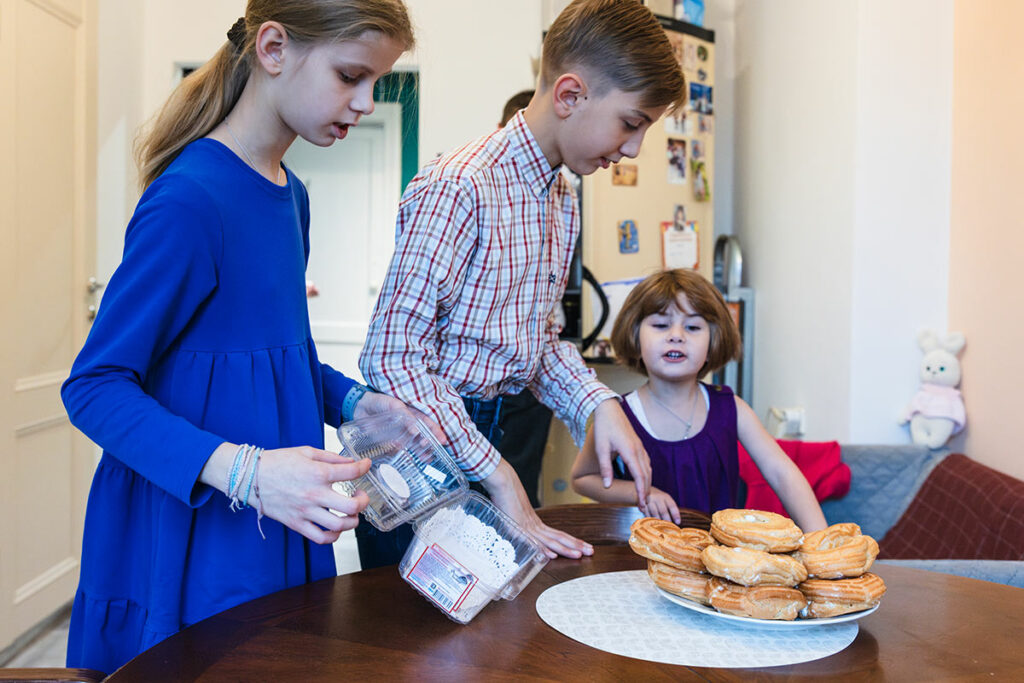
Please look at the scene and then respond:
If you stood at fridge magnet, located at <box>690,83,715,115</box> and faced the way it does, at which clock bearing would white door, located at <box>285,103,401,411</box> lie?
The white door is roughly at 4 o'clock from the fridge magnet.

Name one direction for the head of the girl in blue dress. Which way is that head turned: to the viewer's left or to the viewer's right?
to the viewer's right

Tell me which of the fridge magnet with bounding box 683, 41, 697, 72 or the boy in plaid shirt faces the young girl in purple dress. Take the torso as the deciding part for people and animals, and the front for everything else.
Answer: the fridge magnet

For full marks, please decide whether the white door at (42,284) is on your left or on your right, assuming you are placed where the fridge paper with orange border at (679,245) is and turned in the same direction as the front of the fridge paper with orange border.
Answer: on your right

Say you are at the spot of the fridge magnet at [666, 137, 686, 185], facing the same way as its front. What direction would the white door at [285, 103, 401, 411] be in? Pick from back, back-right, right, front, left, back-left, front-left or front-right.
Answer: back-right

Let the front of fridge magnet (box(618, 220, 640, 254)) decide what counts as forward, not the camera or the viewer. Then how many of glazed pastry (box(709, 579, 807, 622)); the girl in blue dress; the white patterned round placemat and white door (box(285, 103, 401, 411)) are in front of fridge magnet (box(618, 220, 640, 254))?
3

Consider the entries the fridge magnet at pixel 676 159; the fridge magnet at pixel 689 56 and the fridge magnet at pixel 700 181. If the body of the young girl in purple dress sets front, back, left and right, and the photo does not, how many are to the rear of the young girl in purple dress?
3

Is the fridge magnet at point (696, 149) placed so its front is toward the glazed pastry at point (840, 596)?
yes

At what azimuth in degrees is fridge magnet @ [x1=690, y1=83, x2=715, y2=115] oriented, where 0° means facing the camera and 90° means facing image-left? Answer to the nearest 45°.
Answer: approximately 0°

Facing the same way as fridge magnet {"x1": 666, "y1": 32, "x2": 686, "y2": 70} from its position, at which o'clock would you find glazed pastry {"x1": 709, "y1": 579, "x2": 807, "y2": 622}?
The glazed pastry is roughly at 12 o'clock from the fridge magnet.
